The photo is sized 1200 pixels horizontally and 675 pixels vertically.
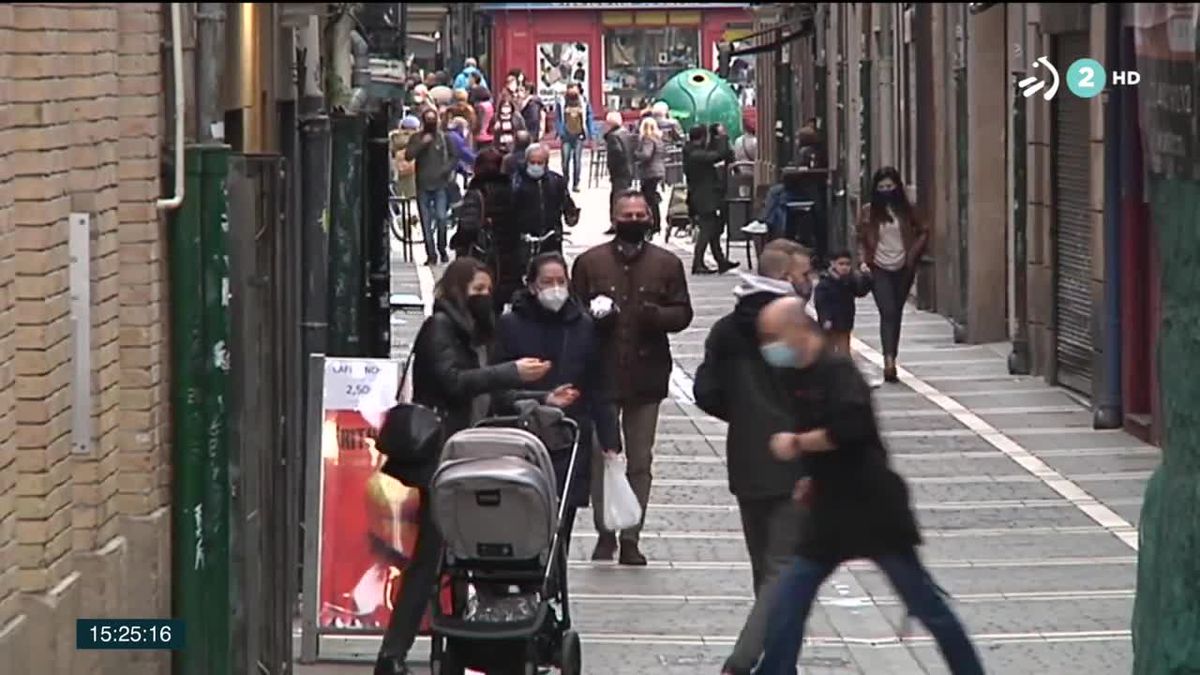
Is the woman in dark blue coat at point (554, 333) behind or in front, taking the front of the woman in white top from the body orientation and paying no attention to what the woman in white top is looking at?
in front

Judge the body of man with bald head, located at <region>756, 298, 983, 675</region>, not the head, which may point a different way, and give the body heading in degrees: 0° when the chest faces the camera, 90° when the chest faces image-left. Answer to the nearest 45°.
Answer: approximately 45°

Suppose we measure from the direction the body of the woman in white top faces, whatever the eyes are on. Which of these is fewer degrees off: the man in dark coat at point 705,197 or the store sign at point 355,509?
the store sign

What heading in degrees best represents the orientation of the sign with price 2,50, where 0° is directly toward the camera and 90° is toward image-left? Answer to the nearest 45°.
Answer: approximately 0°

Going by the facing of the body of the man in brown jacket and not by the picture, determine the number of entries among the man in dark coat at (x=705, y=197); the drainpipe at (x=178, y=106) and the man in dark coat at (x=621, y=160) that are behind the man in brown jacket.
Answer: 2

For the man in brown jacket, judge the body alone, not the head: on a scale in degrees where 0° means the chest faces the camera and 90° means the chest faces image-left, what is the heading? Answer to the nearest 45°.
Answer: approximately 0°

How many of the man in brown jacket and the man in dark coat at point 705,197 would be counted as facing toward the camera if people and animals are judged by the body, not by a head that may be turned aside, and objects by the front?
1

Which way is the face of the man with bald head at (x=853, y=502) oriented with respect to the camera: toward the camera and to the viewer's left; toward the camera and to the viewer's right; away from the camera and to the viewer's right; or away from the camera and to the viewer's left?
toward the camera and to the viewer's left

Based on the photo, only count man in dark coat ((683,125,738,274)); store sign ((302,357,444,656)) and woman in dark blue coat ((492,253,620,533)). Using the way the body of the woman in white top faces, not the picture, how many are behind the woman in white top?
1

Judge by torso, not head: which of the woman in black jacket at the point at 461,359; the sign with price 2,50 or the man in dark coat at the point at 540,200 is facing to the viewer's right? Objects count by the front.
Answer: the woman in black jacket
